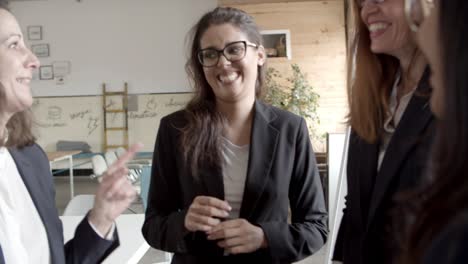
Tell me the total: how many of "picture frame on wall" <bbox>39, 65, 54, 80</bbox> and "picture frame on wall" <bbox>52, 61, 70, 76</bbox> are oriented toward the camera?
2

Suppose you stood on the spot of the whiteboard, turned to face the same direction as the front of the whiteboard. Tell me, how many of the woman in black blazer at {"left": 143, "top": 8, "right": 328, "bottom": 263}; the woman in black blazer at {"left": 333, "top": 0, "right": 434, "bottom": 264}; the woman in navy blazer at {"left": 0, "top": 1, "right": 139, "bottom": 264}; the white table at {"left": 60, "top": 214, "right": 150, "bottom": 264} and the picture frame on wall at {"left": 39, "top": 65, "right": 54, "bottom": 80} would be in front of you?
4

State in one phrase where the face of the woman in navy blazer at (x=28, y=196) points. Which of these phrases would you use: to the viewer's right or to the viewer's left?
to the viewer's right

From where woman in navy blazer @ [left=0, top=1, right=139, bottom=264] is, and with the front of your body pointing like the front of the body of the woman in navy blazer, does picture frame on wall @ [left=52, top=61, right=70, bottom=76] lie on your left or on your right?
on your left

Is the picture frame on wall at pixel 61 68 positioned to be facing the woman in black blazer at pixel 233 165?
yes

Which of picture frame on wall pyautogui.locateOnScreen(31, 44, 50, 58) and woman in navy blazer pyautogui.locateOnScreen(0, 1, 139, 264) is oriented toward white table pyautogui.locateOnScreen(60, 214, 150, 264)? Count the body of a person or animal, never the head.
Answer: the picture frame on wall

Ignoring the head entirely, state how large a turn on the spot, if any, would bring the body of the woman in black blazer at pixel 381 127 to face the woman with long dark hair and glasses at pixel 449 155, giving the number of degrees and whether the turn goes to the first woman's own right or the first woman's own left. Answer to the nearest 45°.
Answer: approximately 45° to the first woman's own left
